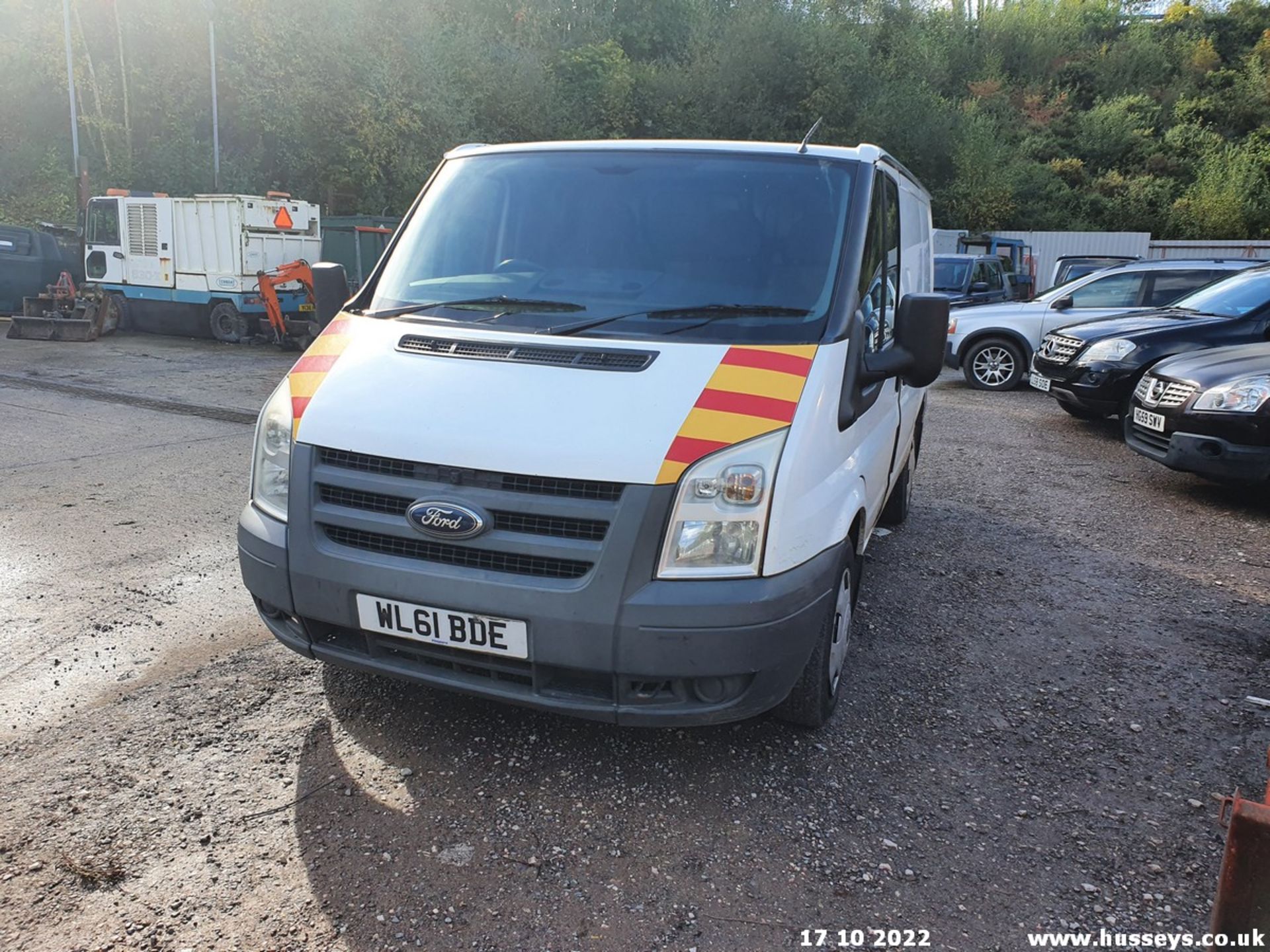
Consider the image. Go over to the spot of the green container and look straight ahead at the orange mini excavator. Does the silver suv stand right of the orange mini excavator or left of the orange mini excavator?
left

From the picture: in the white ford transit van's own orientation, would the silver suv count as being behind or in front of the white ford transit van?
behind

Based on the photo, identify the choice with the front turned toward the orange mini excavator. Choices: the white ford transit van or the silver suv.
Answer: the silver suv

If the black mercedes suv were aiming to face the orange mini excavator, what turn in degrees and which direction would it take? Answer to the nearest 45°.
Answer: approximately 45° to its right

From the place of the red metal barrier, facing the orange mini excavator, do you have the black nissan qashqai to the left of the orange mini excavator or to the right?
right

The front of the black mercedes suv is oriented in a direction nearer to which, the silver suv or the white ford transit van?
the white ford transit van

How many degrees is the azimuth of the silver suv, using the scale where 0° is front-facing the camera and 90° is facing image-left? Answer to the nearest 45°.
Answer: approximately 90°

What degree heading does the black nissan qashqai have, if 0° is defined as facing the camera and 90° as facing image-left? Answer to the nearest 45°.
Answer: approximately 45°

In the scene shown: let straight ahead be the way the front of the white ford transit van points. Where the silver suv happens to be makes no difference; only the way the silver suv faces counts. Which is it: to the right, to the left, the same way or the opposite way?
to the right

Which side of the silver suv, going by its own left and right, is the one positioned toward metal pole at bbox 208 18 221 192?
front
